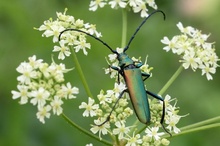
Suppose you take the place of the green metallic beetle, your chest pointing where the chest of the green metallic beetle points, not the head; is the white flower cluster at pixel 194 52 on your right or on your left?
on your right

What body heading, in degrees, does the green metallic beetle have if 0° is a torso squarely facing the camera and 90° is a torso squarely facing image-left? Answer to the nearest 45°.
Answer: approximately 180°
